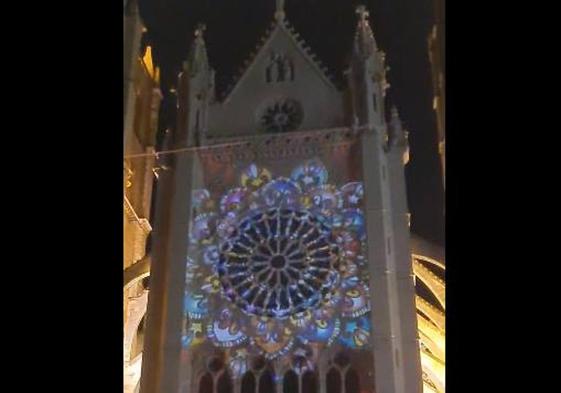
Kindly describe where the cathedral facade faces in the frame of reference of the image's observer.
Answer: facing the viewer
